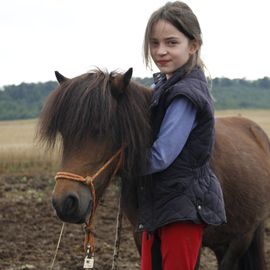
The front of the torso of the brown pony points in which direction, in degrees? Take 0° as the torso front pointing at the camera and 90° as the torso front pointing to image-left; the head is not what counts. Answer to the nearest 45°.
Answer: approximately 45°

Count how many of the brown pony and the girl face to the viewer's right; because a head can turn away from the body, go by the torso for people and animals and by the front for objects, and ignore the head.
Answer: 0
